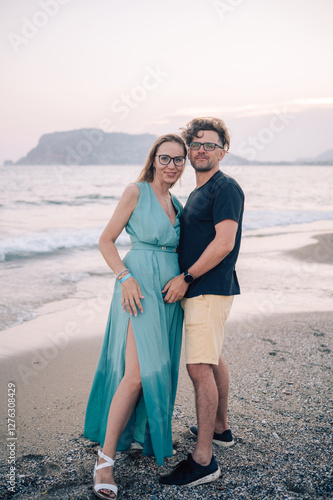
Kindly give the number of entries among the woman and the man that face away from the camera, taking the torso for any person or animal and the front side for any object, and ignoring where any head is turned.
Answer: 0

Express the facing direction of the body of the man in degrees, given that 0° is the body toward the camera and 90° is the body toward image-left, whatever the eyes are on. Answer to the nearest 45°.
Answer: approximately 45°

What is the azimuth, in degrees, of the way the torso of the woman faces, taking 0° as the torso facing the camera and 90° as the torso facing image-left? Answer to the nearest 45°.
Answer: approximately 315°

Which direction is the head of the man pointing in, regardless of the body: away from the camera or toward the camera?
toward the camera
